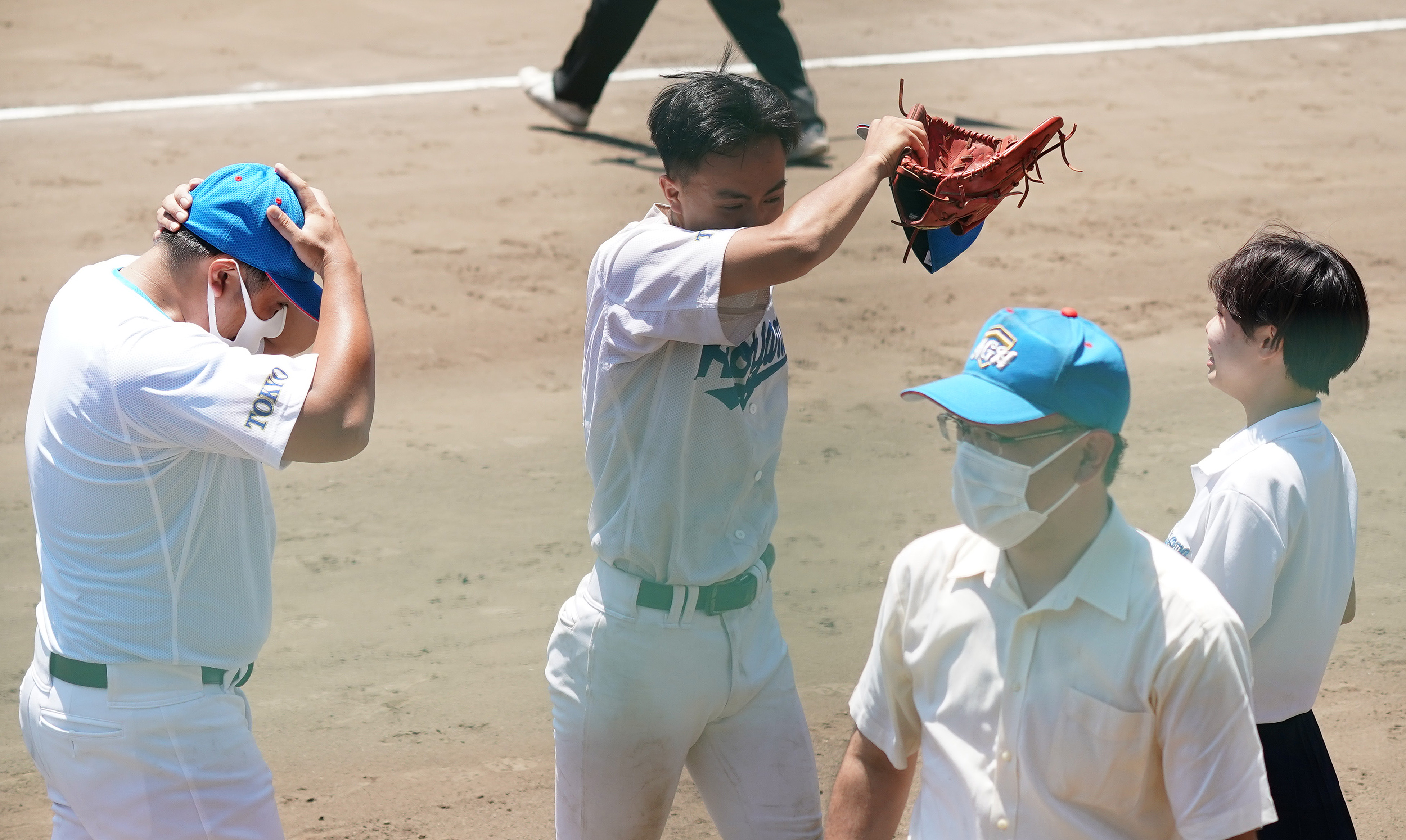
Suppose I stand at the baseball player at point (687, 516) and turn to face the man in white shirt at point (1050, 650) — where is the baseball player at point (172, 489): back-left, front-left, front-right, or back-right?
back-right

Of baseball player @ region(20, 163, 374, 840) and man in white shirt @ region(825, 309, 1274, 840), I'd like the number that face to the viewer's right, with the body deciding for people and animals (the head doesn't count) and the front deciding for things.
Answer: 1

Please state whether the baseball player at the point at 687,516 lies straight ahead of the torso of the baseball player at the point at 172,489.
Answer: yes

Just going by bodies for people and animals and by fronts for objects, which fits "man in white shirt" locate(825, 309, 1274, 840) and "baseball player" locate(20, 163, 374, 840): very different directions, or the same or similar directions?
very different directions

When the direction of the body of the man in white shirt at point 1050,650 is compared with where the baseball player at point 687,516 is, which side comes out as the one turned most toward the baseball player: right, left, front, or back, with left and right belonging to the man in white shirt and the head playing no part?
right

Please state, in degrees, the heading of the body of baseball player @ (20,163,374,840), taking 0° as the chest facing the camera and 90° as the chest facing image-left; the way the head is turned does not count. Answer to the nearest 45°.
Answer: approximately 270°

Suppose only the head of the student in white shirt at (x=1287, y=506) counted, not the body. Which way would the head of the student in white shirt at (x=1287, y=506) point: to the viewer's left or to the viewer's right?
to the viewer's left

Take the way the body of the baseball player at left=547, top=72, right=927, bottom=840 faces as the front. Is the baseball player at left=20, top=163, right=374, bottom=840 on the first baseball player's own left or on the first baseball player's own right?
on the first baseball player's own right
